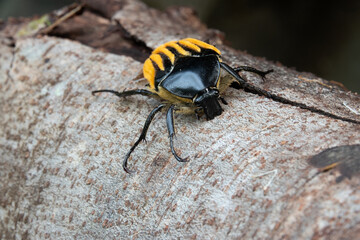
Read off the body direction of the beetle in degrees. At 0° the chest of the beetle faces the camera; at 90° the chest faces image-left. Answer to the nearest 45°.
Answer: approximately 315°
